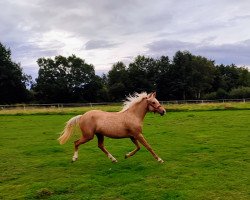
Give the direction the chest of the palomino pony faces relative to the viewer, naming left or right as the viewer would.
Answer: facing to the right of the viewer
